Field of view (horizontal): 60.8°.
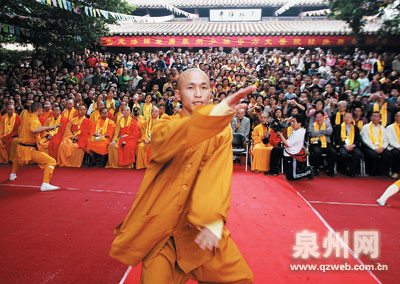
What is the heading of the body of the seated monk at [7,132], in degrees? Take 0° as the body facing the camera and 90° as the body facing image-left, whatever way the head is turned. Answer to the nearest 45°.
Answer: approximately 0°

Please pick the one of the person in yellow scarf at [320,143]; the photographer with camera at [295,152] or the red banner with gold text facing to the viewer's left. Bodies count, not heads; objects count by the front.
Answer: the photographer with camera at [295,152]

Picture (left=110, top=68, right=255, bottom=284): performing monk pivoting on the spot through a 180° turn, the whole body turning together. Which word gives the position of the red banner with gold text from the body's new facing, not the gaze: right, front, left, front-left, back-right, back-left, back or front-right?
front

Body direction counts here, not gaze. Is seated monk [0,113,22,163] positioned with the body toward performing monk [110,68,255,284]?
yes

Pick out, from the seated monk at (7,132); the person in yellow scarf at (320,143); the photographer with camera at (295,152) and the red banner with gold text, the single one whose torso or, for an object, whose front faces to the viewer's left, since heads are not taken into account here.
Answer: the photographer with camera at (295,152)

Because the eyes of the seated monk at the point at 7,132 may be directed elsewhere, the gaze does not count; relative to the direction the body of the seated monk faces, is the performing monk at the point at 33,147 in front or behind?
in front

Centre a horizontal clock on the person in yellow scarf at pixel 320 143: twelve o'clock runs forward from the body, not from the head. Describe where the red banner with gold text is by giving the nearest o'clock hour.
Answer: The red banner with gold text is roughly at 5 o'clock from the person in yellow scarf.

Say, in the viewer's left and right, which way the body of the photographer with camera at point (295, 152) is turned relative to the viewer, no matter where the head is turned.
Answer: facing to the left of the viewer

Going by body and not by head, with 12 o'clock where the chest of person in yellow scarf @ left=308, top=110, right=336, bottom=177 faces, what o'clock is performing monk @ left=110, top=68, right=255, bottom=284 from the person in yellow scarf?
The performing monk is roughly at 12 o'clock from the person in yellow scarf.

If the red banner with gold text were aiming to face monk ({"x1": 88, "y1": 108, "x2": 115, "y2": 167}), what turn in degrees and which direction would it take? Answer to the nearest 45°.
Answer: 0° — it already faces them

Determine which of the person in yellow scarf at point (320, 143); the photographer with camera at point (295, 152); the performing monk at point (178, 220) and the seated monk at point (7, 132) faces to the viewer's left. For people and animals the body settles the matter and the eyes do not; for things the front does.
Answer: the photographer with camera at point (295, 152)

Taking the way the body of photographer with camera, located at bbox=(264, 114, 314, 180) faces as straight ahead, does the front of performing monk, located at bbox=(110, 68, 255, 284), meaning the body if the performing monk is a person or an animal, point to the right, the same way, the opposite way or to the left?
to the left
